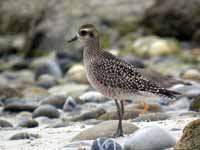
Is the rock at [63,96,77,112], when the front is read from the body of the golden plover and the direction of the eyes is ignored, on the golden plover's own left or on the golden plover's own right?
on the golden plover's own right

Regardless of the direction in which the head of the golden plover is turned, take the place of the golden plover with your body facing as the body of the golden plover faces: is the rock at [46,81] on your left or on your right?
on your right

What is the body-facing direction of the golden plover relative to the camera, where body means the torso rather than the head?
to the viewer's left

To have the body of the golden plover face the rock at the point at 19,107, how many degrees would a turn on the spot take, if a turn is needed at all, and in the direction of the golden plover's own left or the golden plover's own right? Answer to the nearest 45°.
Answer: approximately 45° to the golden plover's own right

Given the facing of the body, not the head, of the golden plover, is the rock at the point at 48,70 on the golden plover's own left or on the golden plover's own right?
on the golden plover's own right

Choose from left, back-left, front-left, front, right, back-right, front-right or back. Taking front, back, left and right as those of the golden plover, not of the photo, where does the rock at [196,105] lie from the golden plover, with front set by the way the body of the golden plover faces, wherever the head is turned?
back-right
